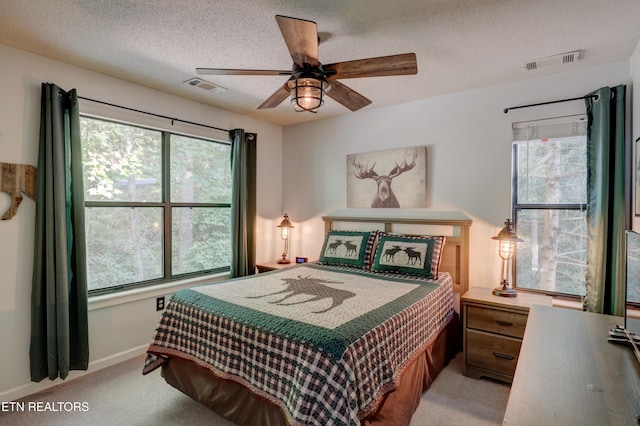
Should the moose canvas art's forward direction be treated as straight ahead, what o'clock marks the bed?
The bed is roughly at 11 o'clock from the moose canvas art.

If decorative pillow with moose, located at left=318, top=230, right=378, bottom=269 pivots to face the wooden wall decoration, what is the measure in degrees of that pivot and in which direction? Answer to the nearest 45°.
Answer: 0° — it already faces it

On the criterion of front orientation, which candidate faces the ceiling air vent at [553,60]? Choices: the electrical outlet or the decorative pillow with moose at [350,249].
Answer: the electrical outlet

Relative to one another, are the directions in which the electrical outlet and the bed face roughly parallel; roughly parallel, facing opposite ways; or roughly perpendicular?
roughly perpendicular

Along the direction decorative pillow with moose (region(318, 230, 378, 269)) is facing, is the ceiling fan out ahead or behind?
ahead

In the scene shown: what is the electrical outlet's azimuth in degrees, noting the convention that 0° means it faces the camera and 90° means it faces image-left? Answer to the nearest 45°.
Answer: approximately 315°

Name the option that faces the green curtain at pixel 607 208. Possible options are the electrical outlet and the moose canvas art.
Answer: the electrical outlet

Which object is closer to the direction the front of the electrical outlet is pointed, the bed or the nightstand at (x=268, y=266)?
the bed

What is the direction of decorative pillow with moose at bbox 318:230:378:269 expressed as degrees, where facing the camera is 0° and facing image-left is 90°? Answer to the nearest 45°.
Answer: approximately 45°

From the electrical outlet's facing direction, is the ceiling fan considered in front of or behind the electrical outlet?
in front

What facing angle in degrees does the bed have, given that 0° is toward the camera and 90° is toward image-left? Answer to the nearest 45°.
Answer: approximately 45°

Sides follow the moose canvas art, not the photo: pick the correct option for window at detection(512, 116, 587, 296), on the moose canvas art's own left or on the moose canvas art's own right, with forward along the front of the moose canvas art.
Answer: on the moose canvas art's own left
